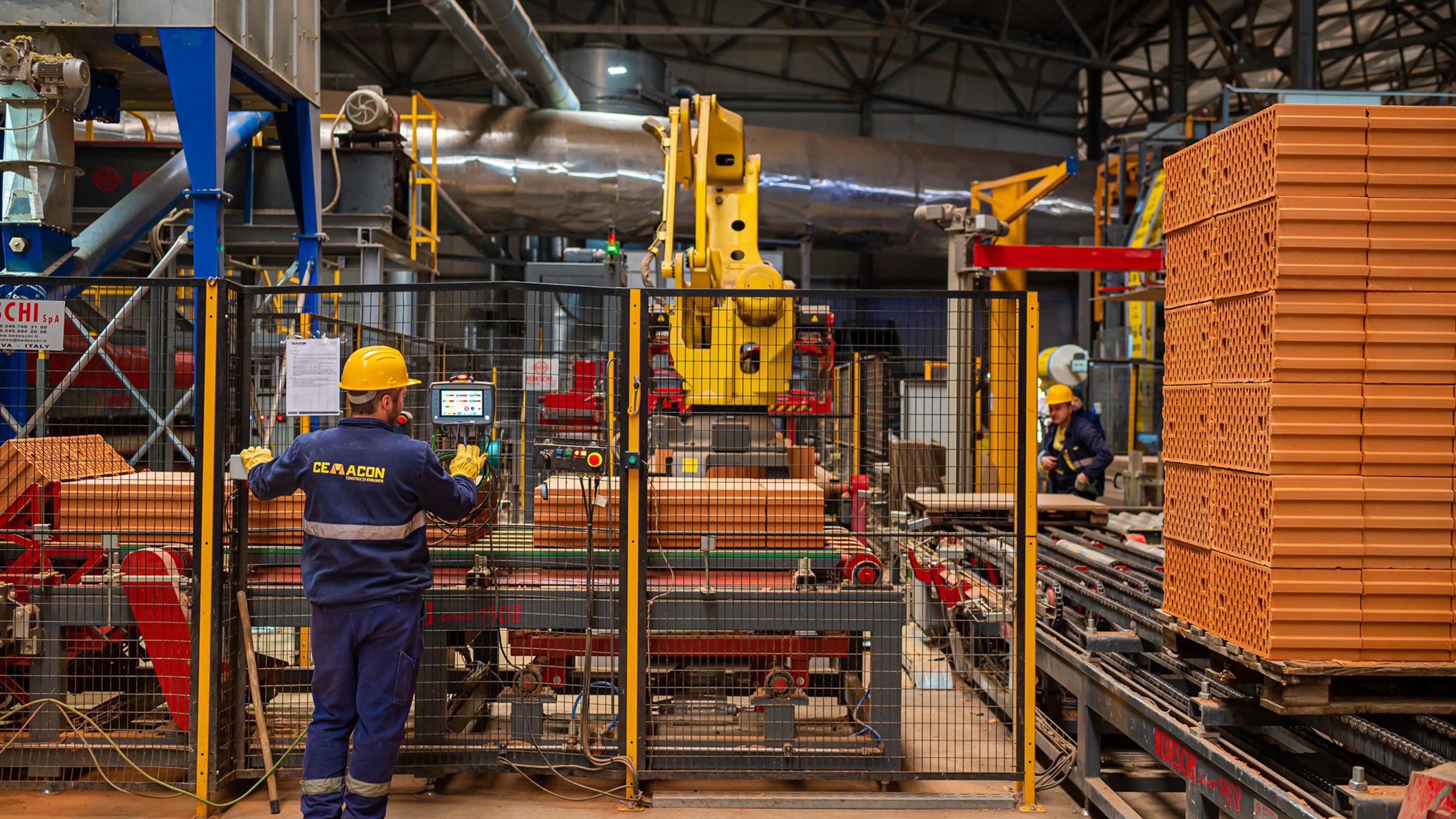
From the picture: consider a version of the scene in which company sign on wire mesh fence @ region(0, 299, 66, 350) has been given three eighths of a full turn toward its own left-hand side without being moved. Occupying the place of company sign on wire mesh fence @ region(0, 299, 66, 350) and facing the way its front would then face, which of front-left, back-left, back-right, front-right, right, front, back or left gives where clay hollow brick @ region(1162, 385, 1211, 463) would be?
right

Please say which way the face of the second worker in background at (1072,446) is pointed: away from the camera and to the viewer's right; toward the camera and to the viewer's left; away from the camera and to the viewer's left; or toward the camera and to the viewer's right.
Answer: toward the camera and to the viewer's left

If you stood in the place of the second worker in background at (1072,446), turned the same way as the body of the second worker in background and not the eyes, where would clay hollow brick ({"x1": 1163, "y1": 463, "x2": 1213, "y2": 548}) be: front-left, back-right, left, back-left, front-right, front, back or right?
front-left

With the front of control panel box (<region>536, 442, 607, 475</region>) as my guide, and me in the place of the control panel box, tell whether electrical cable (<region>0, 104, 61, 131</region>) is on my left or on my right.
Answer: on my right

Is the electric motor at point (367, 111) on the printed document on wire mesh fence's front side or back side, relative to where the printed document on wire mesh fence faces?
on the back side

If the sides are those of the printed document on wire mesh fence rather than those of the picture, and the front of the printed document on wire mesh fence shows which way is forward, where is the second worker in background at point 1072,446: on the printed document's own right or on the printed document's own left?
on the printed document's own left

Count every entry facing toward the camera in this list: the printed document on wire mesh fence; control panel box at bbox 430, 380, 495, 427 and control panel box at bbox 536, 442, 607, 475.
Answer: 3

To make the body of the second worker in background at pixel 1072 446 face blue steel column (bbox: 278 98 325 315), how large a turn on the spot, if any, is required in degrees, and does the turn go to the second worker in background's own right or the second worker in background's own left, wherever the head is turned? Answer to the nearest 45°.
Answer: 0° — they already face it

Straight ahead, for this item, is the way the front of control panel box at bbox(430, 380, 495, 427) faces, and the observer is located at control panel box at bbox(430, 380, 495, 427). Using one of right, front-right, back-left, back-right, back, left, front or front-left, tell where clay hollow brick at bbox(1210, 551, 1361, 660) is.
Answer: front-left

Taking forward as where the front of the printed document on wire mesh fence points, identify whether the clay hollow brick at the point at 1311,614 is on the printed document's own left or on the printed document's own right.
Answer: on the printed document's own left

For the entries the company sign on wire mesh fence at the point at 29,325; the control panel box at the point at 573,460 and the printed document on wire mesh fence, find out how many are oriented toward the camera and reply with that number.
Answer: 3
